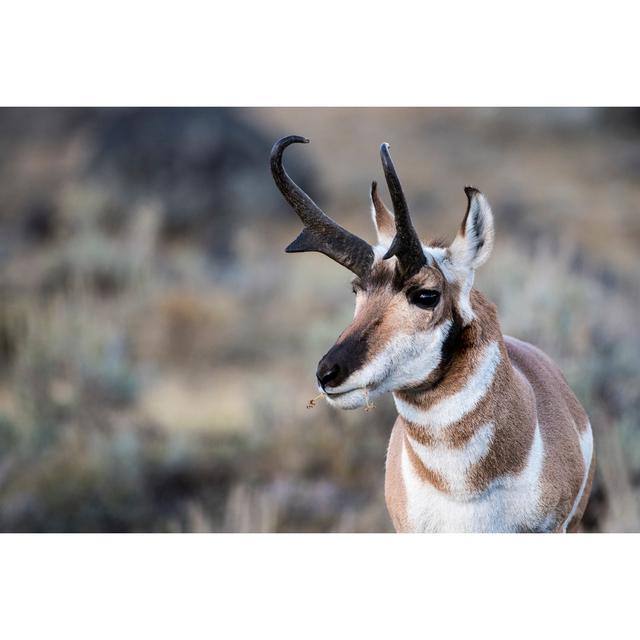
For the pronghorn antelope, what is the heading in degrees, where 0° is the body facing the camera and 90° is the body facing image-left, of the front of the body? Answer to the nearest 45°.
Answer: approximately 45°
